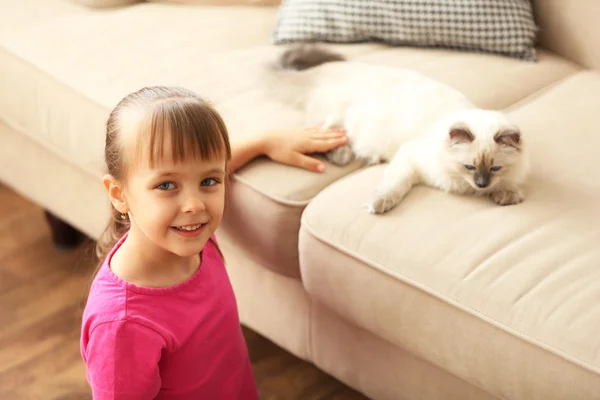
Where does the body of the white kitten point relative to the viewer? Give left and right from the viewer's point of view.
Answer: facing the viewer and to the right of the viewer

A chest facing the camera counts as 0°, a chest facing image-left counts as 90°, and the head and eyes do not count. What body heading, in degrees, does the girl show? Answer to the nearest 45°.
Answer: approximately 315°

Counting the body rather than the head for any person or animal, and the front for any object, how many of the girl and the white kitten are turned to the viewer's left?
0

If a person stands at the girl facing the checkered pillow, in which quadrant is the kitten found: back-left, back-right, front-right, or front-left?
front-right

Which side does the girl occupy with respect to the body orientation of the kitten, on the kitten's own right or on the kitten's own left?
on the kitten's own right

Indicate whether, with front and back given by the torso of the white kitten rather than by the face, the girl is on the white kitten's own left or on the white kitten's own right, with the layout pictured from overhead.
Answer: on the white kitten's own right

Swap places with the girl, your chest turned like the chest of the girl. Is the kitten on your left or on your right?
on your left

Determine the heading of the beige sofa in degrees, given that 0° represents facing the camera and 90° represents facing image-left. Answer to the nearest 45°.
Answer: approximately 45°

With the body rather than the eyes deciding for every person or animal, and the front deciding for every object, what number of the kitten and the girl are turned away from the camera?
0

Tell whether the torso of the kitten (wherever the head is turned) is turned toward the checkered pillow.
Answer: no

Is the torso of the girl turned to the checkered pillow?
no
